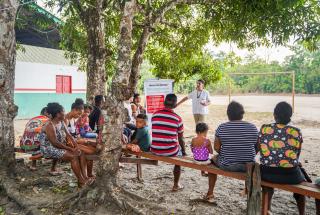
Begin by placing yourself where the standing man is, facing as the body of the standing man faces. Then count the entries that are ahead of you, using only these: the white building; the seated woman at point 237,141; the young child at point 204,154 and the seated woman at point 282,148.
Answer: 3

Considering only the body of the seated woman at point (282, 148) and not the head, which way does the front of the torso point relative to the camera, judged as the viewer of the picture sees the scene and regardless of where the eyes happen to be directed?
away from the camera

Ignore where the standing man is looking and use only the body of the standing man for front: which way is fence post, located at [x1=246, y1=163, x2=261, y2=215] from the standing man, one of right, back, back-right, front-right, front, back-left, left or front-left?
front

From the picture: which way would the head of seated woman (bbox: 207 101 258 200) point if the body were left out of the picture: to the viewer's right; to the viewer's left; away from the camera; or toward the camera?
away from the camera

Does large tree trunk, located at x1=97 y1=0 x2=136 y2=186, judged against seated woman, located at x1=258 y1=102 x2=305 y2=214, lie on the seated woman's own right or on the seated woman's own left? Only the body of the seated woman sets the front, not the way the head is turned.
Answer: on the seated woman's own left

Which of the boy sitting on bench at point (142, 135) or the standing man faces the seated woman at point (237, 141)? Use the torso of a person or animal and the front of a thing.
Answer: the standing man

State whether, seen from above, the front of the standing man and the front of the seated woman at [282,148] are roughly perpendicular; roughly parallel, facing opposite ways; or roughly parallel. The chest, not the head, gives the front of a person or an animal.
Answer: roughly parallel, facing opposite ways

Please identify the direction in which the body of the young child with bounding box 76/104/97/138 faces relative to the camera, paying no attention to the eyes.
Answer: to the viewer's right

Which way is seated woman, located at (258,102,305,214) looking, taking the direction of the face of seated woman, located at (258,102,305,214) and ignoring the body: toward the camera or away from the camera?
away from the camera

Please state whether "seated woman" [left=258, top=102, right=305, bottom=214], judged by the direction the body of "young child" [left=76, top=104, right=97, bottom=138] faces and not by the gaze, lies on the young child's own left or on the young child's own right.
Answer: on the young child's own right

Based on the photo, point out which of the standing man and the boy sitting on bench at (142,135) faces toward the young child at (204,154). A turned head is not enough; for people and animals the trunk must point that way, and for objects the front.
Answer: the standing man

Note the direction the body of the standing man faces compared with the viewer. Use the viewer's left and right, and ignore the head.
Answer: facing the viewer
